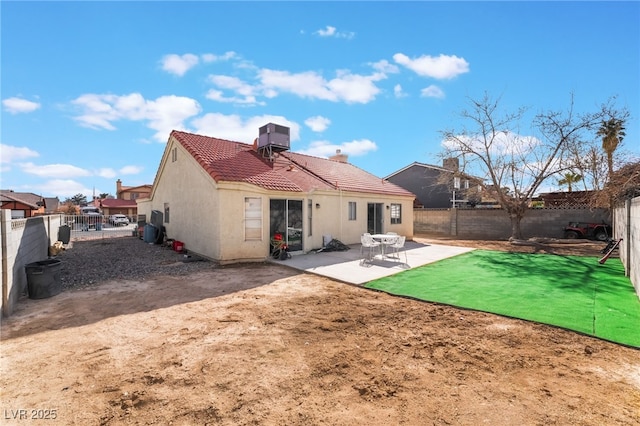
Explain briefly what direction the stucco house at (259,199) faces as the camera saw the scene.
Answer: facing away from the viewer and to the left of the viewer

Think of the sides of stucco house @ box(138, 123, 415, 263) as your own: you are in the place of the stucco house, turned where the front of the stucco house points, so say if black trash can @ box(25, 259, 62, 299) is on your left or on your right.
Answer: on your left

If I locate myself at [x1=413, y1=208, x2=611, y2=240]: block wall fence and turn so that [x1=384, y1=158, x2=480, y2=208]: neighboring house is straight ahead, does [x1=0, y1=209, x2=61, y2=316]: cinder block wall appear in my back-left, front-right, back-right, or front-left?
back-left

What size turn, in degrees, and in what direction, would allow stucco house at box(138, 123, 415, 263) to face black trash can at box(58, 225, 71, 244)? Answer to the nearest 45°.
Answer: approximately 45° to its left

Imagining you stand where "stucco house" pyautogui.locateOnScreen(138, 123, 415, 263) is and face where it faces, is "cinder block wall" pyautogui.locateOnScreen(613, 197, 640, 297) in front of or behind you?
behind

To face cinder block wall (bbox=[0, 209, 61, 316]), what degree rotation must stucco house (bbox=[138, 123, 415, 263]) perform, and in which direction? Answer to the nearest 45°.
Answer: approximately 90° to its left

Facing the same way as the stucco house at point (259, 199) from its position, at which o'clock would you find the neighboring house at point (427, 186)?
The neighboring house is roughly at 3 o'clock from the stucco house.

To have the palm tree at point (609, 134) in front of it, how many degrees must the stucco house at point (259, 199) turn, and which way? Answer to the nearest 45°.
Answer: approximately 135° to its right
